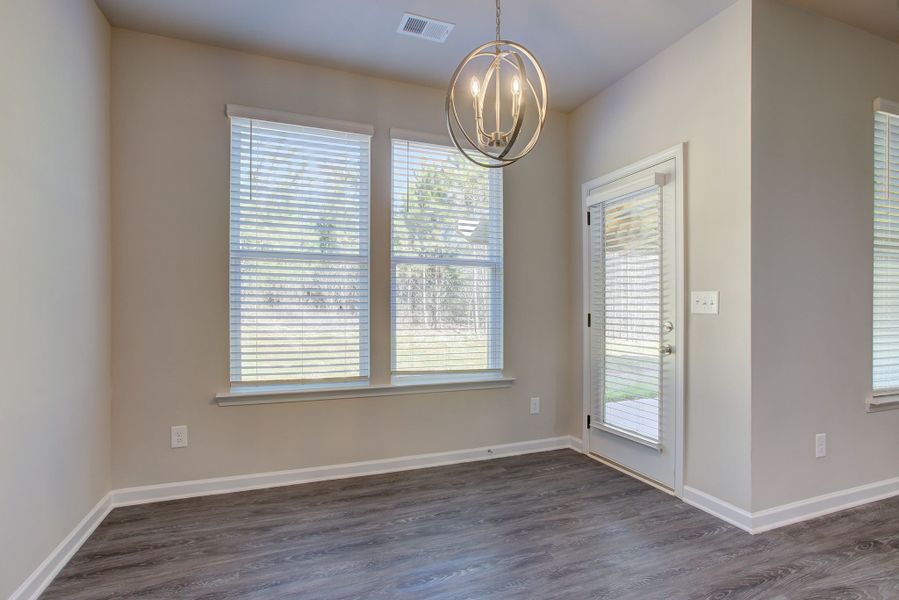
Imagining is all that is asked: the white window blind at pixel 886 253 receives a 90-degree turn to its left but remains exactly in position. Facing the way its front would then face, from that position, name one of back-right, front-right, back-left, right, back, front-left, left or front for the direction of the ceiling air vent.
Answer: back

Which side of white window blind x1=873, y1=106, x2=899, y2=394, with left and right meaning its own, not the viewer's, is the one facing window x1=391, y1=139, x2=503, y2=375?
right

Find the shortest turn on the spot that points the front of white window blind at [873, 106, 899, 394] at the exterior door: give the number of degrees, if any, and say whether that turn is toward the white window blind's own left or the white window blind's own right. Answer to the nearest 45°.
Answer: approximately 90° to the white window blind's own right

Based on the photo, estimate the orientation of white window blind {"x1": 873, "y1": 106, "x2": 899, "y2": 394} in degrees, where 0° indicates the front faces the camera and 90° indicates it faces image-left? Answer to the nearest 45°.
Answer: approximately 315°
